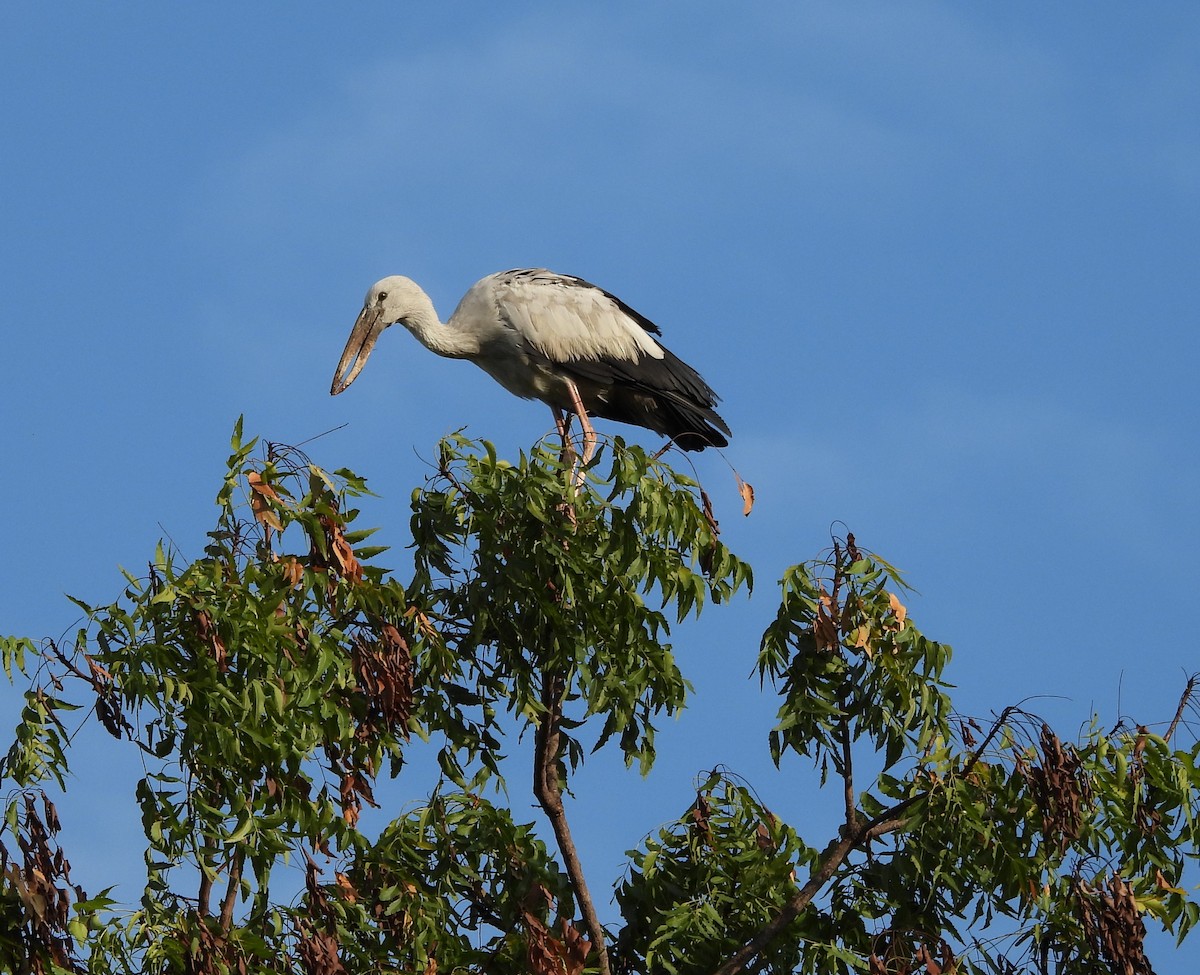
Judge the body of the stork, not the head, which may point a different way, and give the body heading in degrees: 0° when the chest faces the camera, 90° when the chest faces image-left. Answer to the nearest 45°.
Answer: approximately 90°
